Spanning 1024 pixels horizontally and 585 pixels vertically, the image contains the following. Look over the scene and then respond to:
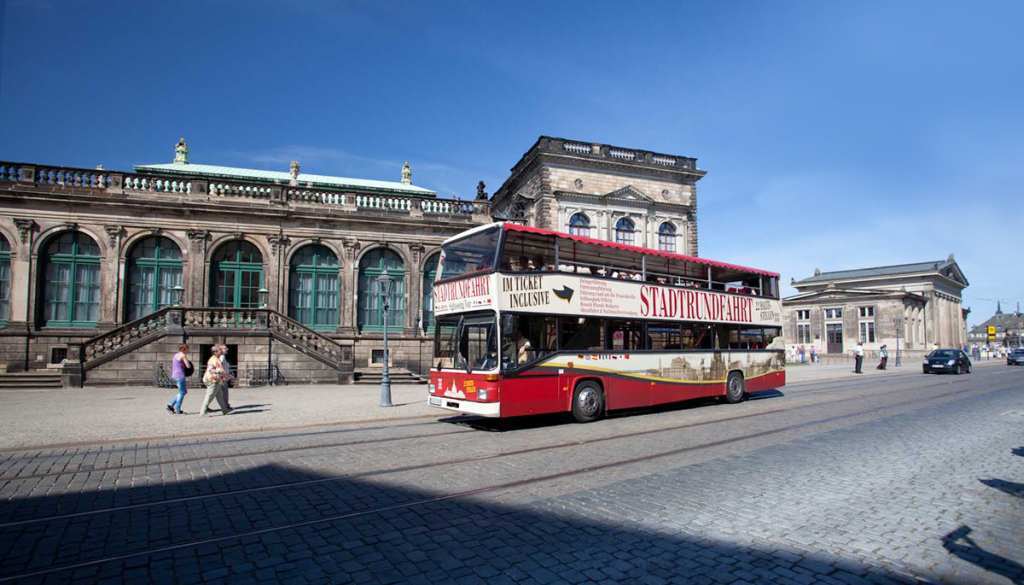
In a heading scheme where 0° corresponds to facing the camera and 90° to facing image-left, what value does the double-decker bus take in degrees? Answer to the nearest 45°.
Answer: approximately 45°

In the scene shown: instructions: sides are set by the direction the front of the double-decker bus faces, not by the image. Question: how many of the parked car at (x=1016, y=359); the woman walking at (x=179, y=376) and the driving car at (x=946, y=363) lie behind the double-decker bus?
2

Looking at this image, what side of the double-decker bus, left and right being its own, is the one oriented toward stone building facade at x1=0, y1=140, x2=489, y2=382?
right

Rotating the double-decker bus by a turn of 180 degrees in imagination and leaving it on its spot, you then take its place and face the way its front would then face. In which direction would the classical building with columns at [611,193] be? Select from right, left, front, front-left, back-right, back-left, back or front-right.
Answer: front-left

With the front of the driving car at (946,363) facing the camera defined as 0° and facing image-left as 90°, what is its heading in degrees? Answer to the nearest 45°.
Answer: approximately 45°

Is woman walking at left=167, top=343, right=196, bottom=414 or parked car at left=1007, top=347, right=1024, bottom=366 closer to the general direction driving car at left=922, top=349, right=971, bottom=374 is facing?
the woman walking

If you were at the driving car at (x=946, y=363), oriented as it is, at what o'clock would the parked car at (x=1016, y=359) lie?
the parked car at (x=1016, y=359) is roughly at 5 o'clock from the driving car at (x=946, y=363).

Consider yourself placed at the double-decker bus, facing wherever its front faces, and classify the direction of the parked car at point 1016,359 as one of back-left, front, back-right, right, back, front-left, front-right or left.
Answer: back

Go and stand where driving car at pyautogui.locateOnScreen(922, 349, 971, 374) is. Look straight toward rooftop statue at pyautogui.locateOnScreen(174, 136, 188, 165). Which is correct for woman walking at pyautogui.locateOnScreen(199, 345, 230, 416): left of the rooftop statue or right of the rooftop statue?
left
